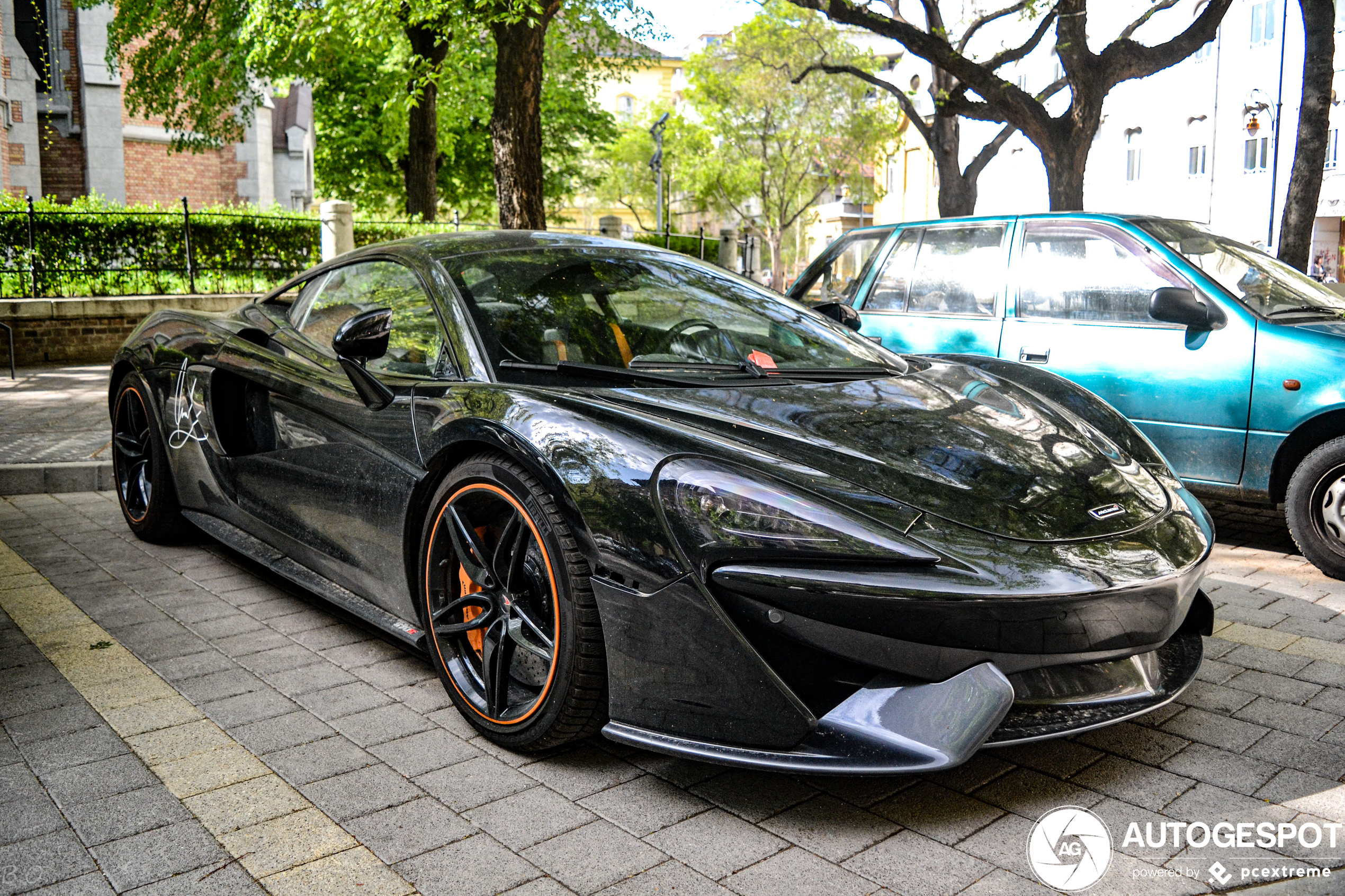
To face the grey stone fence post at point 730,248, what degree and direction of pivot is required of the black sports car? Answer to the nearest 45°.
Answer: approximately 135° to its left

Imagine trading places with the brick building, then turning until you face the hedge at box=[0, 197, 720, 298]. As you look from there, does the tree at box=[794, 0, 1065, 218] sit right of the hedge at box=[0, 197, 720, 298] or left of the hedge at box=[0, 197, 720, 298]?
left

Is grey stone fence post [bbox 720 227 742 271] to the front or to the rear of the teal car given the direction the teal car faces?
to the rear

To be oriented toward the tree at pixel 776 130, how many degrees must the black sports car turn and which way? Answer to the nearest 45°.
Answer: approximately 135° to its left

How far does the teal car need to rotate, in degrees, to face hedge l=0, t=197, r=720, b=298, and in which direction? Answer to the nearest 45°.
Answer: approximately 180°

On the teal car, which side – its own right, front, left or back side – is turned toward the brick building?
back

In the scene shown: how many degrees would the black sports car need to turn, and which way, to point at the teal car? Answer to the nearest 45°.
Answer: approximately 90° to its left

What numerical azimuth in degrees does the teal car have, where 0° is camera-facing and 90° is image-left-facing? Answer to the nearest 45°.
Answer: approximately 315°

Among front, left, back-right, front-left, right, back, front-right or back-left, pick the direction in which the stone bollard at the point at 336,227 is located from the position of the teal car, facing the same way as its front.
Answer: back

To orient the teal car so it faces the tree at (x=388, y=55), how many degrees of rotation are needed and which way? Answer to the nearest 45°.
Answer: approximately 180°
